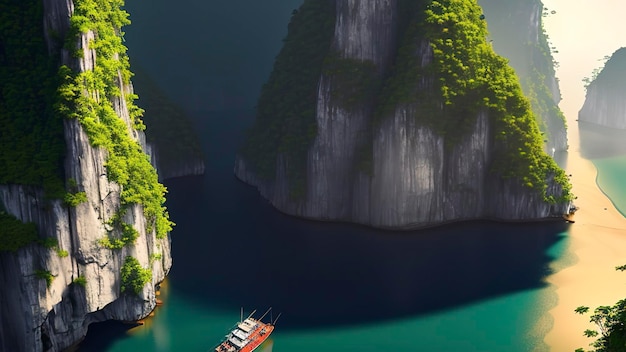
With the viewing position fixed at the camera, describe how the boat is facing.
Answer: facing away from the viewer and to the right of the viewer

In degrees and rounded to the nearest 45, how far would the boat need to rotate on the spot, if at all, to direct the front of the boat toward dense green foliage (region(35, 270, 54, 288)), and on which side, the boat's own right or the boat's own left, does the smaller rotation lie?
approximately 135° to the boat's own left

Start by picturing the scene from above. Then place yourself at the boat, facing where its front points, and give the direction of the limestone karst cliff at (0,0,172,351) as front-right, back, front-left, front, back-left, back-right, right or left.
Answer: back-left

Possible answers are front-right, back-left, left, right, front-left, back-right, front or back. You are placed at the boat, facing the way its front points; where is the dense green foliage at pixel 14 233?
back-left
